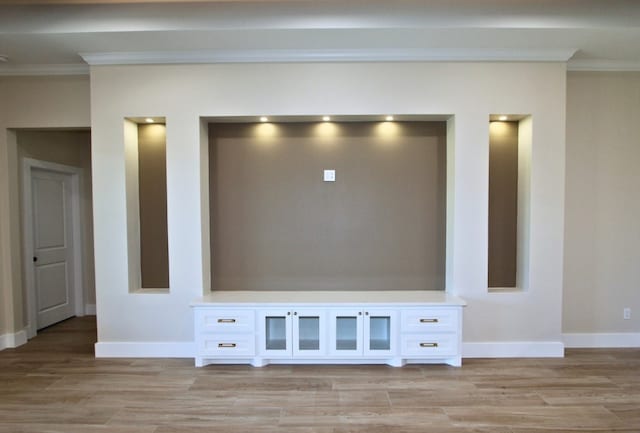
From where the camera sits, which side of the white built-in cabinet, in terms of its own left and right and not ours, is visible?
front
